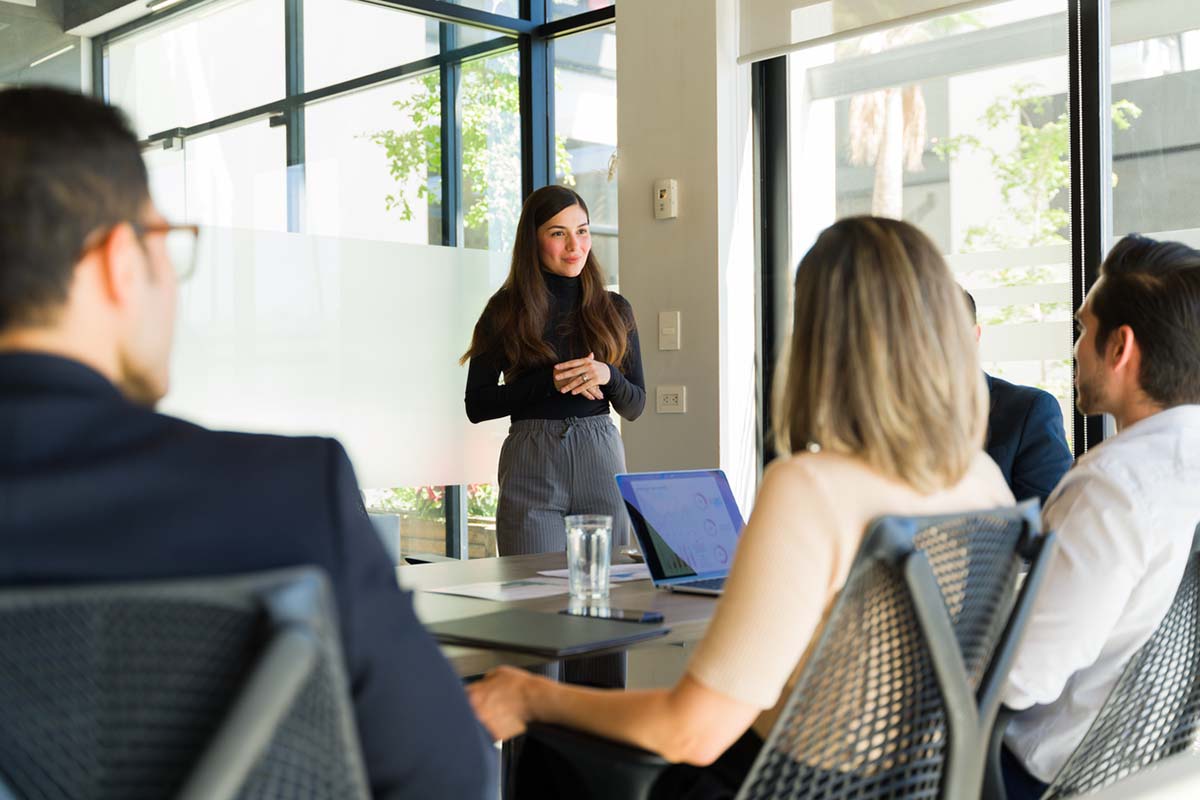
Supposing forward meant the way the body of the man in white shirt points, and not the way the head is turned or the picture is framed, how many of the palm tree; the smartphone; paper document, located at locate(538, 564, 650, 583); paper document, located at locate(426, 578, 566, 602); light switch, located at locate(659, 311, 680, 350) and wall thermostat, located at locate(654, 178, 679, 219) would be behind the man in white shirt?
0

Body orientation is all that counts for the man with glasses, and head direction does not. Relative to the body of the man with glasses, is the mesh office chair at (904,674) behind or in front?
in front

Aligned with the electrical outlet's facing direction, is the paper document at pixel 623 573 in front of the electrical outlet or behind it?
in front

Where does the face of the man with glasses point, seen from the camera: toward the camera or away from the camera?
away from the camera

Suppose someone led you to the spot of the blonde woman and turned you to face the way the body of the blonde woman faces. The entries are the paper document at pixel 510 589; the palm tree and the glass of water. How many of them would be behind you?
0

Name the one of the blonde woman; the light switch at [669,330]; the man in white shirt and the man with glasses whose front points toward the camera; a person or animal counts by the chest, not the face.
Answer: the light switch

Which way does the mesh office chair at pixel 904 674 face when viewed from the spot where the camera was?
facing away from the viewer and to the left of the viewer

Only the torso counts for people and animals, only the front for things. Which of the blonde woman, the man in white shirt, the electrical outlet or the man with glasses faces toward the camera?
the electrical outlet

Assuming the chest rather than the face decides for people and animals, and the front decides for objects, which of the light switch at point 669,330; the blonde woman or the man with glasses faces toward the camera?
the light switch

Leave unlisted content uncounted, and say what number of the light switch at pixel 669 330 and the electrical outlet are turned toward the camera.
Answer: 2

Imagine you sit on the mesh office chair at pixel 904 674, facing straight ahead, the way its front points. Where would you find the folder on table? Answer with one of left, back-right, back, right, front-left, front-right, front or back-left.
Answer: front

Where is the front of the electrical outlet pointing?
toward the camera

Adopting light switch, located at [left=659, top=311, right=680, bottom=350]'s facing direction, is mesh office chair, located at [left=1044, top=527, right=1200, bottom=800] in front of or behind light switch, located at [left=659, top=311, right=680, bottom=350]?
in front

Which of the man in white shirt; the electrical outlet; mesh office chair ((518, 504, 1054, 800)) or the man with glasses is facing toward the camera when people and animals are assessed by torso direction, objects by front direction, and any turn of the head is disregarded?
the electrical outlet

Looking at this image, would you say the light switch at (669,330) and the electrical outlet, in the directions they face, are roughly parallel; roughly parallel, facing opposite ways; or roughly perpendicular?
roughly parallel

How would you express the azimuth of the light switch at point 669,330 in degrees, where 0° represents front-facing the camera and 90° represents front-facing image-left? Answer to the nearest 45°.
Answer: approximately 0°

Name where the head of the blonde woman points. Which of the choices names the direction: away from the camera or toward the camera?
away from the camera
